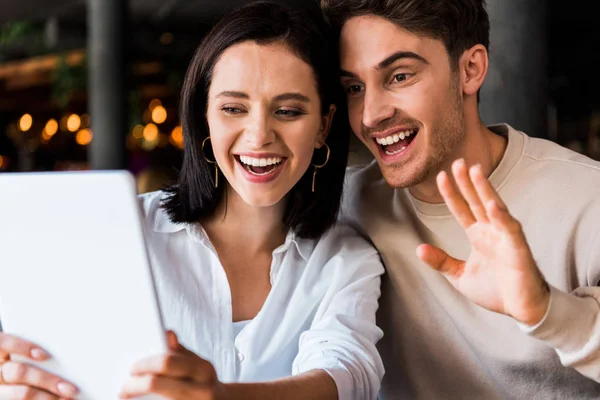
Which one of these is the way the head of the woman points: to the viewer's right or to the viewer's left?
to the viewer's left

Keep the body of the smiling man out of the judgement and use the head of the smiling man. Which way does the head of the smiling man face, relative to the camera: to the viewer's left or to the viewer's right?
to the viewer's left

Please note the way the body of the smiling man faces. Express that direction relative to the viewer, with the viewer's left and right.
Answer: facing the viewer and to the left of the viewer
